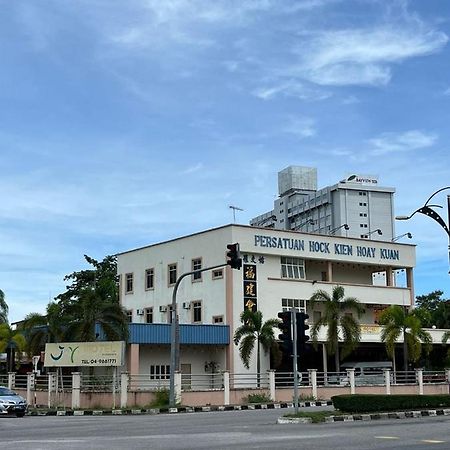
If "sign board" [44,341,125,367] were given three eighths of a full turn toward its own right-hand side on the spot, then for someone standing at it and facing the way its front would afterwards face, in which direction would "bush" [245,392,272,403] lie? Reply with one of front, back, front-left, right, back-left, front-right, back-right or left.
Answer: back-right

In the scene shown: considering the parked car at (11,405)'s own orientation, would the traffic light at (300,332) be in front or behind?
in front

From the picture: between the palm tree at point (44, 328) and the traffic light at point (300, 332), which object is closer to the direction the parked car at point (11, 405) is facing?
the traffic light

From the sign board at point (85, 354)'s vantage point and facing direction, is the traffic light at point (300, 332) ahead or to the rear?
ahead

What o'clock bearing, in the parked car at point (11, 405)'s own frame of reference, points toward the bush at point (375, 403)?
The bush is roughly at 12 o'clock from the parked car.

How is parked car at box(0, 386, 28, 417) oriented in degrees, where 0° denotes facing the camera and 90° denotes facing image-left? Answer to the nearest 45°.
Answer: approximately 315°

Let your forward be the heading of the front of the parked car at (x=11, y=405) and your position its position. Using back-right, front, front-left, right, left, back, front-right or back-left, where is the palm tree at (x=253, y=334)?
left

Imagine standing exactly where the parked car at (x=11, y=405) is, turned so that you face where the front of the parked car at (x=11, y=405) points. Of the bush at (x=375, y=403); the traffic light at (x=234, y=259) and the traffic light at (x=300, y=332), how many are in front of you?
3
